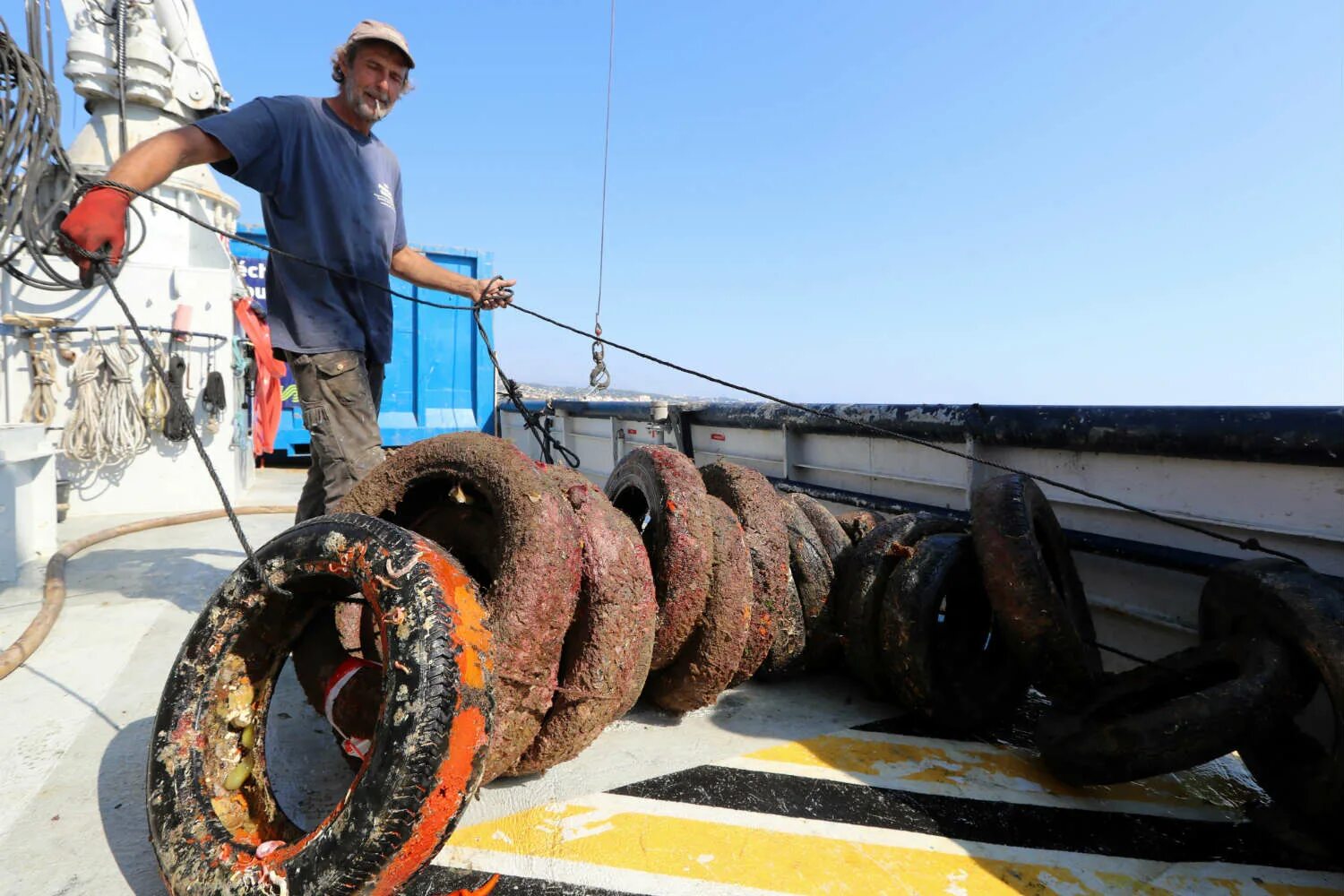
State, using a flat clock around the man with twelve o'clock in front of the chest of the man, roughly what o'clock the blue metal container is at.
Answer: The blue metal container is roughly at 8 o'clock from the man.

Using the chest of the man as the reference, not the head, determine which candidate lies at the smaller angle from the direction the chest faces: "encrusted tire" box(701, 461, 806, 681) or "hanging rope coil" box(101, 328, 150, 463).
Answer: the encrusted tire

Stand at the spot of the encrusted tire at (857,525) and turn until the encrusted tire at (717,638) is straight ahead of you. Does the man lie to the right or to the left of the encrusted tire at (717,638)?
right

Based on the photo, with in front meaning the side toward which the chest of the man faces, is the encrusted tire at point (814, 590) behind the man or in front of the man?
in front

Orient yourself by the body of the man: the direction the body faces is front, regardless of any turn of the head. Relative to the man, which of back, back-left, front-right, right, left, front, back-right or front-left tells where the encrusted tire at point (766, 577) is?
front

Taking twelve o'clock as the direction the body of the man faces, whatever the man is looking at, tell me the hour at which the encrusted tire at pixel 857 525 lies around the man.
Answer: The encrusted tire is roughly at 11 o'clock from the man.

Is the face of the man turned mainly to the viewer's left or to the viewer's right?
to the viewer's right

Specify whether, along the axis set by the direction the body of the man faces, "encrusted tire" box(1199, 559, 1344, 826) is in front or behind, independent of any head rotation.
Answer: in front

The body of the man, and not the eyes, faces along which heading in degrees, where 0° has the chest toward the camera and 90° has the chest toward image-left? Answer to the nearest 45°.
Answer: approximately 315°

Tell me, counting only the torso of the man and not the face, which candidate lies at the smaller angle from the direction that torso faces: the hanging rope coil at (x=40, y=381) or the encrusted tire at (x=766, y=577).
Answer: the encrusted tire

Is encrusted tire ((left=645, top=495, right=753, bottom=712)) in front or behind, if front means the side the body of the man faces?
in front

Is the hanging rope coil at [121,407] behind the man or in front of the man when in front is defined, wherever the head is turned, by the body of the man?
behind

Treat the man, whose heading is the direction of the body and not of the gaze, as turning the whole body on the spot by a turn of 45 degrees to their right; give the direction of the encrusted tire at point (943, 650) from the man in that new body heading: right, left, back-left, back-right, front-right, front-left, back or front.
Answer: front-left
